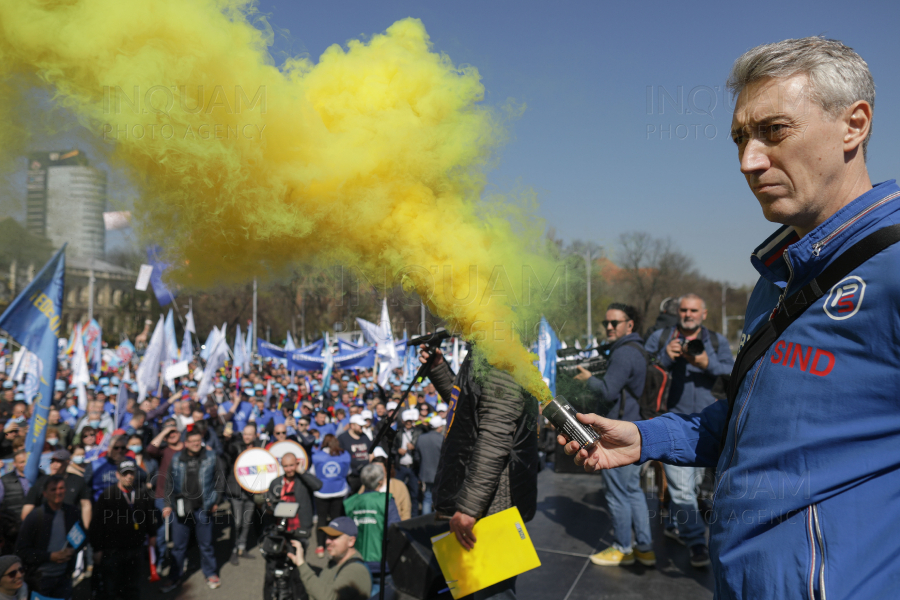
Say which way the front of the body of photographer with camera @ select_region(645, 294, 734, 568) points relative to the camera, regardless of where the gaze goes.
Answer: toward the camera

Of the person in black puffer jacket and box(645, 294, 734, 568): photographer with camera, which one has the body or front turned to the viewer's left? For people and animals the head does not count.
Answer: the person in black puffer jacket

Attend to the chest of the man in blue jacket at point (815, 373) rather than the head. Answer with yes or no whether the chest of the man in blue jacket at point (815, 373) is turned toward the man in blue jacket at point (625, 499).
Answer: no

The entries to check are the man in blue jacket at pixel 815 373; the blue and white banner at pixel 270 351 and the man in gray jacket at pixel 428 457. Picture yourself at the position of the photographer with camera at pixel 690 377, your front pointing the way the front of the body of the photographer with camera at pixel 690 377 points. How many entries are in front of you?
1

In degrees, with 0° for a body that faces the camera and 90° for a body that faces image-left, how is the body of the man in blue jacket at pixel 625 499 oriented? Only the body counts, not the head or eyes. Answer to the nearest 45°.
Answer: approximately 90°

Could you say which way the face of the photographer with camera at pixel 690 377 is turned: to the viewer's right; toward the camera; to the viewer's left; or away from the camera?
toward the camera

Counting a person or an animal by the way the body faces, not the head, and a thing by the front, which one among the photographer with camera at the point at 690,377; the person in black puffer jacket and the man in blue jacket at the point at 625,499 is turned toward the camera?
the photographer with camera

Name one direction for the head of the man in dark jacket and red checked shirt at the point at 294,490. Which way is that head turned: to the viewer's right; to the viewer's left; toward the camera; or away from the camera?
toward the camera

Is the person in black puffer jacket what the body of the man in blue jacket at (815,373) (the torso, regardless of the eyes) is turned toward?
no

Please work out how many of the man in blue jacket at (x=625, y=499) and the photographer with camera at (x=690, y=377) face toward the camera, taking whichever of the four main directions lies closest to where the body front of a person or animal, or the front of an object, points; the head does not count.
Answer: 1

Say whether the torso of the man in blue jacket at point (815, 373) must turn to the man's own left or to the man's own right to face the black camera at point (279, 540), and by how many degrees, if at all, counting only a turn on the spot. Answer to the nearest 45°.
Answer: approximately 90° to the man's own right
